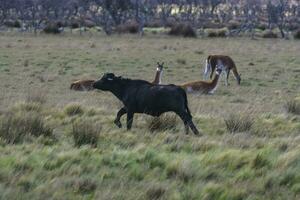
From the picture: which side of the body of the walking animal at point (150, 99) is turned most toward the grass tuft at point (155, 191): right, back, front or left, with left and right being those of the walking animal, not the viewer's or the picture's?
left

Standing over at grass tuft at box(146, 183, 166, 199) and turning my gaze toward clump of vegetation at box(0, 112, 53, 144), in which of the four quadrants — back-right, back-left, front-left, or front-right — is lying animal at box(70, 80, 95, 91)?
front-right

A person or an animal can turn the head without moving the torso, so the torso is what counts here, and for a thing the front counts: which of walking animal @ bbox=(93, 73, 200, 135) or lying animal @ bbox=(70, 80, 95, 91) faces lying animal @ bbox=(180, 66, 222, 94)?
lying animal @ bbox=(70, 80, 95, 91)

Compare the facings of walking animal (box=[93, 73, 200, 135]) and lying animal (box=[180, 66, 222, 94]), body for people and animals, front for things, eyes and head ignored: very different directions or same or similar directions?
very different directions

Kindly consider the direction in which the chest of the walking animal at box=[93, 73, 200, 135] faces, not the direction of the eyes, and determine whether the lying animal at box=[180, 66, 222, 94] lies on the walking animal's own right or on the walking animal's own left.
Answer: on the walking animal's own right

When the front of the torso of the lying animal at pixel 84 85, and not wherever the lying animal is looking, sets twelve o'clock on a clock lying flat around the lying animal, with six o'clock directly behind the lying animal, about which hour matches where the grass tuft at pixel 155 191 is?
The grass tuft is roughly at 3 o'clock from the lying animal.

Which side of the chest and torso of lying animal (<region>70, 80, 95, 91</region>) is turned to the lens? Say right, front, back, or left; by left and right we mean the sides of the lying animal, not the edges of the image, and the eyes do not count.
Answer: right

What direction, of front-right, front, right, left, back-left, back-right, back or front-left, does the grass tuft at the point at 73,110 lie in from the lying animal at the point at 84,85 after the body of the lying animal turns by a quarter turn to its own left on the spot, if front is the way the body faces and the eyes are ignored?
back

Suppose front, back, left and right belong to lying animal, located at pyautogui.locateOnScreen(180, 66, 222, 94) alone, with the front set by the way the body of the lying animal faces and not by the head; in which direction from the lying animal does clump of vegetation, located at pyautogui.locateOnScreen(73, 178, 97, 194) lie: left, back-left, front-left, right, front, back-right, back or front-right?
right

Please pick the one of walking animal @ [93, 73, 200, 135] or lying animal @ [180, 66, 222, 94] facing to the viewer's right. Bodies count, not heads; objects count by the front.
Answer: lying animal @ [180, 66, 222, 94]

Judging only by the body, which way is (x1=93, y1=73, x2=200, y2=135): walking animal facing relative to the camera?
to the viewer's left
